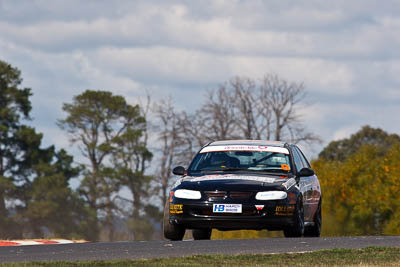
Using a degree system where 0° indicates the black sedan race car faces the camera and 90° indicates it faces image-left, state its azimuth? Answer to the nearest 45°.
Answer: approximately 0°

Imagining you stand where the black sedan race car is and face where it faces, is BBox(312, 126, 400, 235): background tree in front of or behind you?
behind
